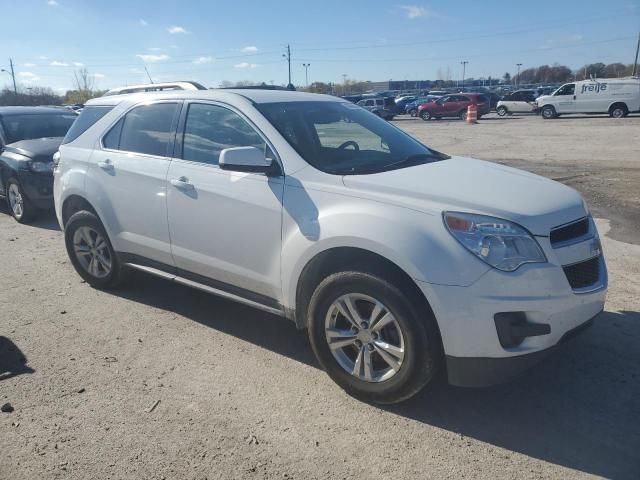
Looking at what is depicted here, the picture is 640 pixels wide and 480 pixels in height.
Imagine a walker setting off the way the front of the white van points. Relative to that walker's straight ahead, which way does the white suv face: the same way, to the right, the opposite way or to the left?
the opposite way

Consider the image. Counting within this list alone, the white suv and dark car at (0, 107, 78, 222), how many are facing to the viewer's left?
0

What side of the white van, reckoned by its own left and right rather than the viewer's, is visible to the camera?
left

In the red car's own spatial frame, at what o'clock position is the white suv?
The white suv is roughly at 9 o'clock from the red car.

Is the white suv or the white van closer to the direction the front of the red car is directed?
the white suv

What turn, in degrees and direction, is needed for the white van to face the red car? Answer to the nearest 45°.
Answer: approximately 45° to its right

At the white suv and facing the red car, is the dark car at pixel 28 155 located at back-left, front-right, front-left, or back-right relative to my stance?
front-left

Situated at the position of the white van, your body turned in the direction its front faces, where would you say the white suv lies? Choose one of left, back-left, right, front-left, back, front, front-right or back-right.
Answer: left

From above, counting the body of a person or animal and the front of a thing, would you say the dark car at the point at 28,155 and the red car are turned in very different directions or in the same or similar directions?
very different directions

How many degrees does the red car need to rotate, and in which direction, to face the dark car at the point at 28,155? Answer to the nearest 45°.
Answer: approximately 90° to its left

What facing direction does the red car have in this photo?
to the viewer's left
